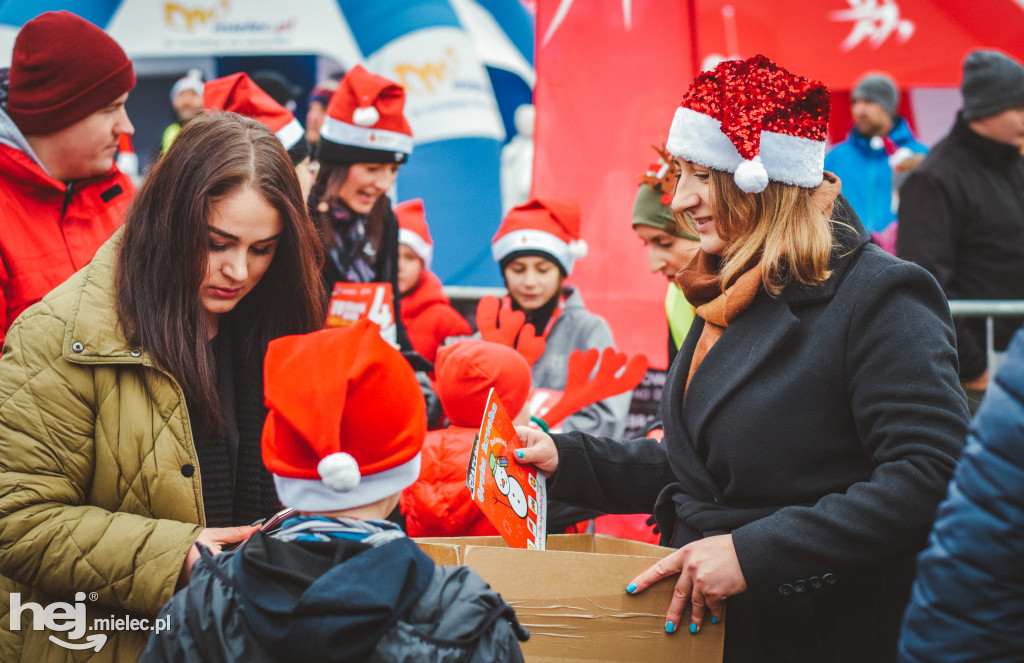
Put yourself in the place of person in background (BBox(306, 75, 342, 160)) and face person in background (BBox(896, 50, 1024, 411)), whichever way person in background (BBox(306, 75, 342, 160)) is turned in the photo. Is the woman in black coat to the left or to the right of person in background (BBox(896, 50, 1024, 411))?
right

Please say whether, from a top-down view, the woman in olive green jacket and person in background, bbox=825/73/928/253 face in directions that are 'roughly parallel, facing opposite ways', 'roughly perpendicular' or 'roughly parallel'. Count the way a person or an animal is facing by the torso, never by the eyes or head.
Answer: roughly perpendicular

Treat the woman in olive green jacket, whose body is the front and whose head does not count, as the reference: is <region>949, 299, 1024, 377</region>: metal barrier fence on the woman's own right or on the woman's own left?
on the woman's own left

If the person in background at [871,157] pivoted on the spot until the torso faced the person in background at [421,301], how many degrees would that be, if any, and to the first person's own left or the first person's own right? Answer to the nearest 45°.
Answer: approximately 45° to the first person's own right

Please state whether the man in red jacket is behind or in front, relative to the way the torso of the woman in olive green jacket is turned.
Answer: behind

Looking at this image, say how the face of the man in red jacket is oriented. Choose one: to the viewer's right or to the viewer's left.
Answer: to the viewer's right
